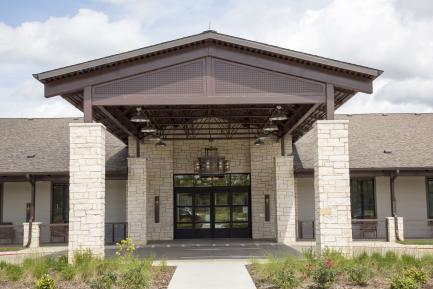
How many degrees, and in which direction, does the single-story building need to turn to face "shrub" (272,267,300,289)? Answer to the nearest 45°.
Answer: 0° — it already faces it

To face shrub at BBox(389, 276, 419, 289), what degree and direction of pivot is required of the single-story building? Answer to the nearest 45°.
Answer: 0° — it already faces it

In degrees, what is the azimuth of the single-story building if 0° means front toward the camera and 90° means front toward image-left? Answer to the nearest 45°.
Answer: approximately 0°

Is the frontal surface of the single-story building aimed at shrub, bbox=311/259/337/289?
yes

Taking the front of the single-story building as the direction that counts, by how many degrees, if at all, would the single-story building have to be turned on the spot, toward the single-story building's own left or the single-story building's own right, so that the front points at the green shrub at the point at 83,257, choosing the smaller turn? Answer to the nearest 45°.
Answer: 0° — it already faces it

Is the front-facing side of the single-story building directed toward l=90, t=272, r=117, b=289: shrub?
yes

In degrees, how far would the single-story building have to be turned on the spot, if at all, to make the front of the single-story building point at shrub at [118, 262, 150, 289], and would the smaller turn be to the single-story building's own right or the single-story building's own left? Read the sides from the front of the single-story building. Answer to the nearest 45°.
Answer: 0° — it already faces it

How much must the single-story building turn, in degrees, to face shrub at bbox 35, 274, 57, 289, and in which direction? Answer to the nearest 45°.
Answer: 0° — it already faces it
